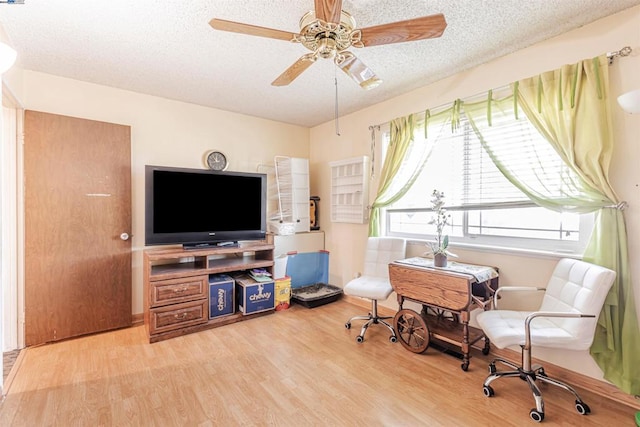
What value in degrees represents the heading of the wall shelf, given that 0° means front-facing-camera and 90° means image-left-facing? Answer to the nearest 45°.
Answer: approximately 45°

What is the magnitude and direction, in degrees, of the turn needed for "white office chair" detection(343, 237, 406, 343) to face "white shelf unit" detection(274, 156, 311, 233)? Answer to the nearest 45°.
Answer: approximately 90° to its right

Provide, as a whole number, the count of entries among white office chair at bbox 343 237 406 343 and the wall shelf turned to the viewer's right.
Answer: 0

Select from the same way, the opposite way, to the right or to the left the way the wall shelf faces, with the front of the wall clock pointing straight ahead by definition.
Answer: to the right

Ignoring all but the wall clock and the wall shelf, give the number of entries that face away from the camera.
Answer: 0

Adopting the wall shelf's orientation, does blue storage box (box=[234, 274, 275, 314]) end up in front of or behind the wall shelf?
in front

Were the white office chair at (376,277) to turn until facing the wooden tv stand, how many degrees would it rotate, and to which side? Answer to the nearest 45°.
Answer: approximately 45° to its right

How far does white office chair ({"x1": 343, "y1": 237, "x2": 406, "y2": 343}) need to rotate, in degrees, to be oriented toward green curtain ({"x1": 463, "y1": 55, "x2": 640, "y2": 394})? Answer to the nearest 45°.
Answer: approximately 90° to its left

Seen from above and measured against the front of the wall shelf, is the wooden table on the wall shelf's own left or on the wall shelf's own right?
on the wall shelf's own left
